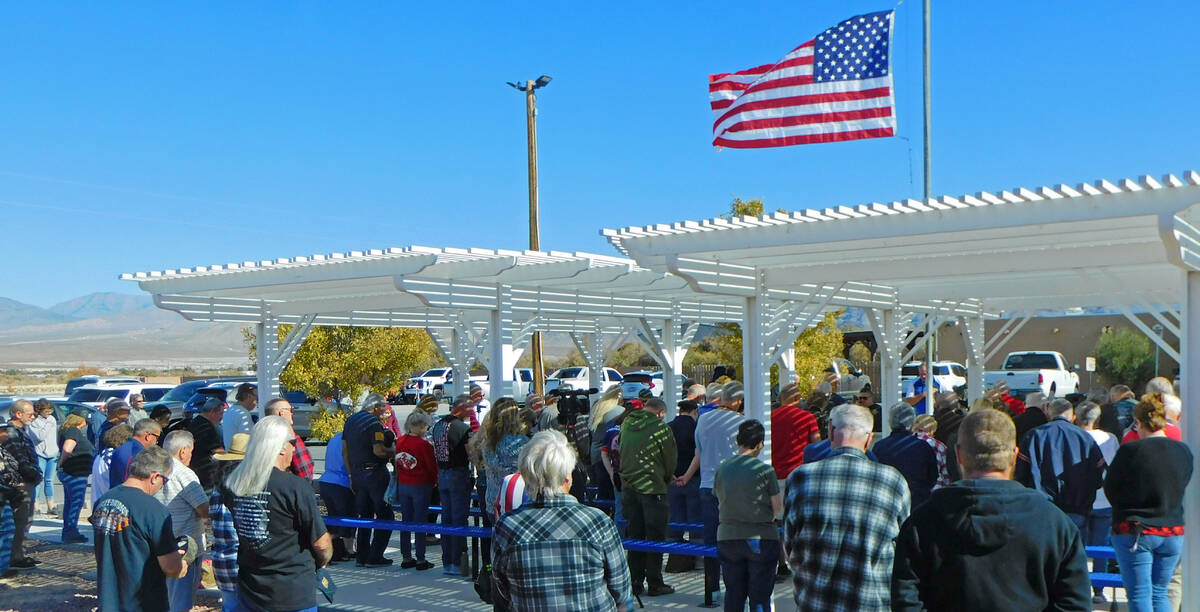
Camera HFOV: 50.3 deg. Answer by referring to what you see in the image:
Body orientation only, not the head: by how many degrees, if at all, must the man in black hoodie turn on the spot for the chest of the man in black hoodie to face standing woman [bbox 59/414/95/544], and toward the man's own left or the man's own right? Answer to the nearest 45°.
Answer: approximately 45° to the man's own left

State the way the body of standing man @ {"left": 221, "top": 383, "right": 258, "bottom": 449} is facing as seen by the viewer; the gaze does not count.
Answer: to the viewer's right

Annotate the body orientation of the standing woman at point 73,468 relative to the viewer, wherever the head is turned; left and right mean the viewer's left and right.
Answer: facing to the right of the viewer

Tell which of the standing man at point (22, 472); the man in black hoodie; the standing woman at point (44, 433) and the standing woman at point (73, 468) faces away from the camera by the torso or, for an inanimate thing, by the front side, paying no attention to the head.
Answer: the man in black hoodie

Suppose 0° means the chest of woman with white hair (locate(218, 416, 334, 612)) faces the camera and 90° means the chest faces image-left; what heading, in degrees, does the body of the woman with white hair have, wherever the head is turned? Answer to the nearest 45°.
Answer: approximately 225°

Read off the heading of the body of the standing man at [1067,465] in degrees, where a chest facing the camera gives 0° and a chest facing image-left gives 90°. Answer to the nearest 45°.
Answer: approximately 180°

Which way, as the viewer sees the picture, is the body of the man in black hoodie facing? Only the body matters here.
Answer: away from the camera

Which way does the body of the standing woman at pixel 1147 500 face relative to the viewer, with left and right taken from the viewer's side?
facing away from the viewer

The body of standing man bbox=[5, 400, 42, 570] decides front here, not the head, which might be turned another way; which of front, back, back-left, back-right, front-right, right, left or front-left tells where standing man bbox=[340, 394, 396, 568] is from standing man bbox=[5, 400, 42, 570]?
front-right

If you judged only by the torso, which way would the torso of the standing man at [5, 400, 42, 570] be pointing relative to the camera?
to the viewer's right

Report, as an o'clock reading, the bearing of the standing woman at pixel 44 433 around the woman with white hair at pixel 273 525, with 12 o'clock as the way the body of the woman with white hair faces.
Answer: The standing woman is roughly at 10 o'clock from the woman with white hair.

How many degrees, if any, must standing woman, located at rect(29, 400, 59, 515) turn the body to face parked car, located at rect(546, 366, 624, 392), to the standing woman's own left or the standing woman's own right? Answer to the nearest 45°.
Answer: approximately 90° to the standing woman's own left

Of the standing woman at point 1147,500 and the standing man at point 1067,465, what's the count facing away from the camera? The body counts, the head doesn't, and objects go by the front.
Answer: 2

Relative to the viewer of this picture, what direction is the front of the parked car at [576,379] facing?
facing the viewer and to the left of the viewer

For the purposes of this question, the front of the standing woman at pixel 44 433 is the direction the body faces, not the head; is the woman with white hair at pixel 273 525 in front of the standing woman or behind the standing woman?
in front

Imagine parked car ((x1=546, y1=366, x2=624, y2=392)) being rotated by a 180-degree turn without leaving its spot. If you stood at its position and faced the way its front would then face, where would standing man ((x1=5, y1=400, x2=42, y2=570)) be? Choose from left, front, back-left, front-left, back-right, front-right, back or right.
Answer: back-right

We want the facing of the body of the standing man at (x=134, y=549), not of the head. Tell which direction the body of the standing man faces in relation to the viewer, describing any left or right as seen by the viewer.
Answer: facing away from the viewer and to the right of the viewer

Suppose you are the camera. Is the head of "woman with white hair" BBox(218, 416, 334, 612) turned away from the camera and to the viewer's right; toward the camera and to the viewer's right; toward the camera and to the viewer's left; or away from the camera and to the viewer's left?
away from the camera and to the viewer's right
